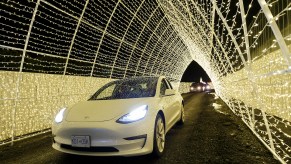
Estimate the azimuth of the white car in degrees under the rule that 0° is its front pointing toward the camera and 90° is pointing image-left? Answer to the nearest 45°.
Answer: approximately 45°
